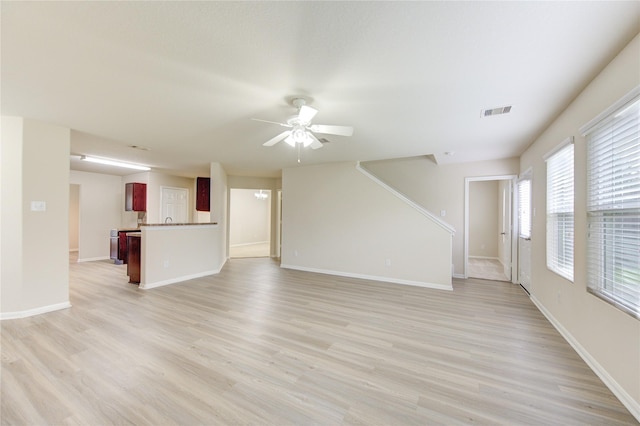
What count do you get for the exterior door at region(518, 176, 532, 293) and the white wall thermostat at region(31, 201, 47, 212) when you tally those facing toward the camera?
1

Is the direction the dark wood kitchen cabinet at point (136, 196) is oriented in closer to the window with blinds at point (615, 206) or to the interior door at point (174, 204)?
the window with blinds

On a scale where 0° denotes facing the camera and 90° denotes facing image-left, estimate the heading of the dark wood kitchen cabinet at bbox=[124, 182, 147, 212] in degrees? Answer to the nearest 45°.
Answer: approximately 315°

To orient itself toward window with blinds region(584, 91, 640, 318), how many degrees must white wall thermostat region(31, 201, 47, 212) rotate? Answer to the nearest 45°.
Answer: approximately 45° to its left

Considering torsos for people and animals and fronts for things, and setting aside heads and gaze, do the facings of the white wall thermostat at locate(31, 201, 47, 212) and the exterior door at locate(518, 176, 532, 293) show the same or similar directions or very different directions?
very different directions

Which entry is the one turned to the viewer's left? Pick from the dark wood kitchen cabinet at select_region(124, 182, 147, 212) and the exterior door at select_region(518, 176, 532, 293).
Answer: the exterior door

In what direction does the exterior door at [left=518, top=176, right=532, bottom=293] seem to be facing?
to the viewer's left

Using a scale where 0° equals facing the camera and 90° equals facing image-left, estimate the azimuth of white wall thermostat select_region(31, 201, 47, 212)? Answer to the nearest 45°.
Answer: approximately 0°

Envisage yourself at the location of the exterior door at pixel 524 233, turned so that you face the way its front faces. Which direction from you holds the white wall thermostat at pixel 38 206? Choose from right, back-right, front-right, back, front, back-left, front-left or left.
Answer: front-left

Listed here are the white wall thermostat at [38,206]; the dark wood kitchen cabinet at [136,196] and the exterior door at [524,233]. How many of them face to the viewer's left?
1
